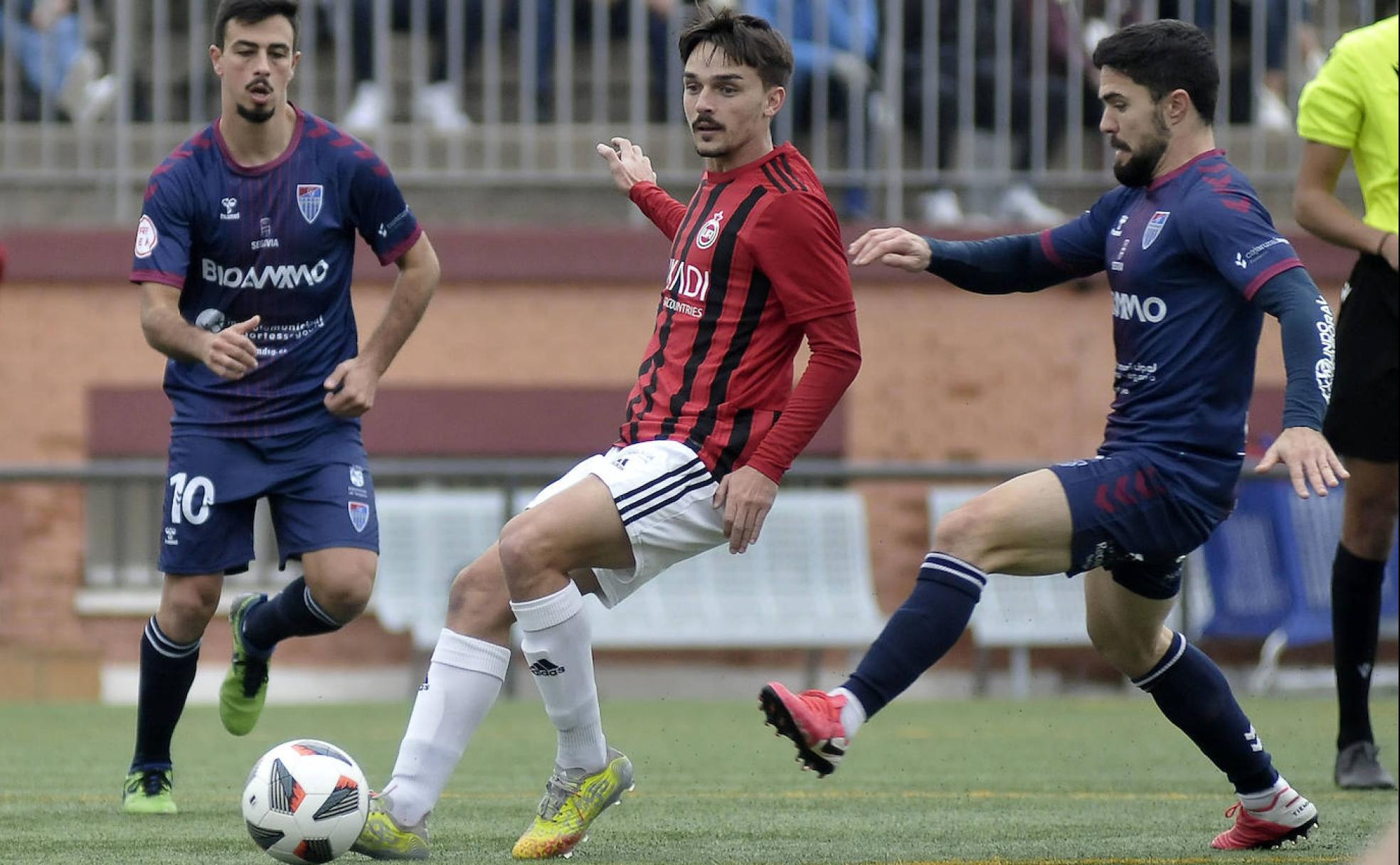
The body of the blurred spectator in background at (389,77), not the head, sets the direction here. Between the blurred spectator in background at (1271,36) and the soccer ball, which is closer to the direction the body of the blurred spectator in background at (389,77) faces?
the soccer ball

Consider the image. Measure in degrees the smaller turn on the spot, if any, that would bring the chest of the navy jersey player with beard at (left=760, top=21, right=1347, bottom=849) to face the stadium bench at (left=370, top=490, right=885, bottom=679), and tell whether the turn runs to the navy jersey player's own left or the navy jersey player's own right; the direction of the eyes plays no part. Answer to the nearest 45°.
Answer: approximately 90° to the navy jersey player's own right

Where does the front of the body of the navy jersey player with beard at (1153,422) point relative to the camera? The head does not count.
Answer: to the viewer's left

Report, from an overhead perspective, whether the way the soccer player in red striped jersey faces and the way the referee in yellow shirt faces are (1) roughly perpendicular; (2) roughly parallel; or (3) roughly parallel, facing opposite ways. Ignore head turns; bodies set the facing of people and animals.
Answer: roughly perpendicular

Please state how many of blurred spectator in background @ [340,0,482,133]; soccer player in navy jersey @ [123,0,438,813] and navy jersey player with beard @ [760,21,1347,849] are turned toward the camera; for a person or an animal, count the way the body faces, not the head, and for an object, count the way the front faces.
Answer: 2
